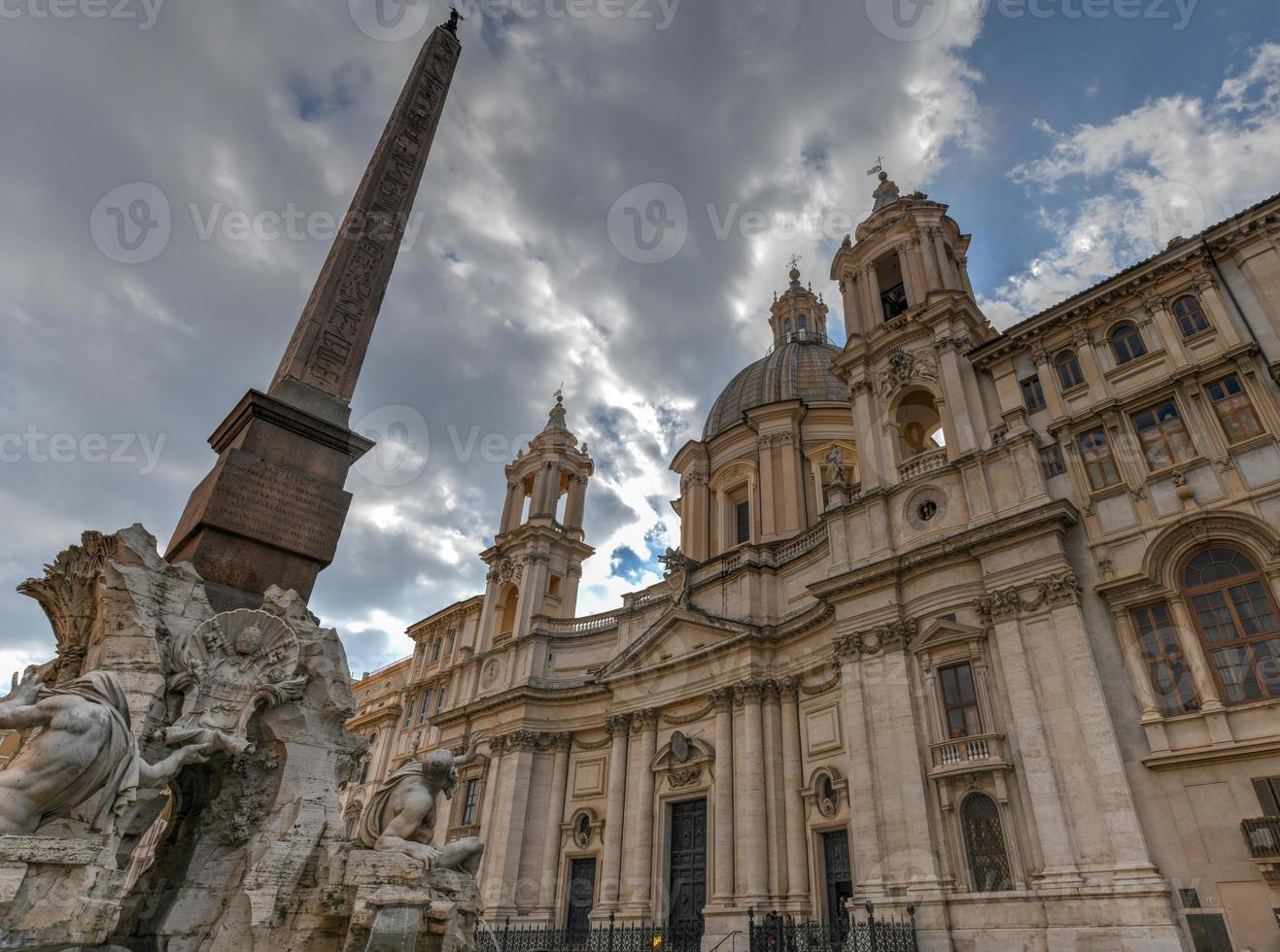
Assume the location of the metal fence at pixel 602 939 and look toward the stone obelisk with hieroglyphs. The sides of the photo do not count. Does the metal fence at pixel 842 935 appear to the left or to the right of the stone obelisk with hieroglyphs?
left

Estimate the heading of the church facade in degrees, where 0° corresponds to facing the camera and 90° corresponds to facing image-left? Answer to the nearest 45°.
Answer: approximately 45°

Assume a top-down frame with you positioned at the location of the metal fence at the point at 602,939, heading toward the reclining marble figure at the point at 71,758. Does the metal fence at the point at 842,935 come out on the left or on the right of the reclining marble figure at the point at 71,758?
left
